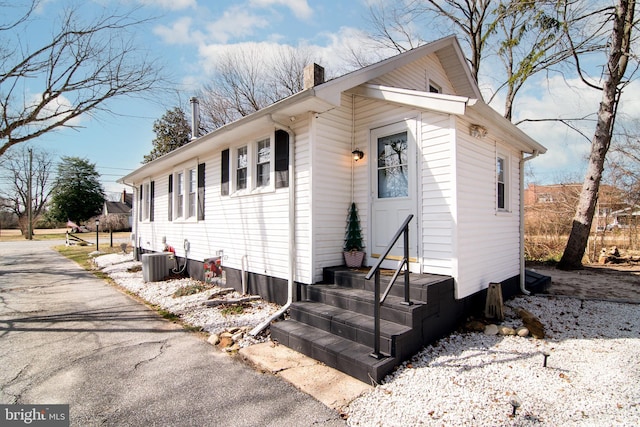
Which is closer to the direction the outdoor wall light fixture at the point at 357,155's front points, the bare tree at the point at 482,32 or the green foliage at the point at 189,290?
the green foliage

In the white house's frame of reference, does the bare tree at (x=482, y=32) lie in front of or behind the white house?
behind

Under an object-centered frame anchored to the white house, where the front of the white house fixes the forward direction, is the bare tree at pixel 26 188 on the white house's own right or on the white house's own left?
on the white house's own right

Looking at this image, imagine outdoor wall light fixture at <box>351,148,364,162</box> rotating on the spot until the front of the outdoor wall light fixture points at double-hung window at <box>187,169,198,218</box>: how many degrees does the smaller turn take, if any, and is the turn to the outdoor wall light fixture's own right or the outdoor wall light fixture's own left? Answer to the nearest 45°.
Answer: approximately 90° to the outdoor wall light fixture's own right

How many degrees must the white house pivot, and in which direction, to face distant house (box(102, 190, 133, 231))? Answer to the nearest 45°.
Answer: approximately 90° to its right

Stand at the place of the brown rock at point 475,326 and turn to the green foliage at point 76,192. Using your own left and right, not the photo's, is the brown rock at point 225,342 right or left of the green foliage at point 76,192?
left

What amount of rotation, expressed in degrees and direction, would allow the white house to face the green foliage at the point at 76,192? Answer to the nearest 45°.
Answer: approximately 90° to its right
